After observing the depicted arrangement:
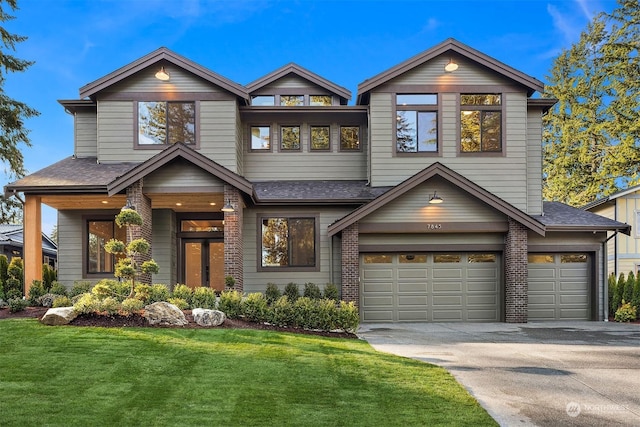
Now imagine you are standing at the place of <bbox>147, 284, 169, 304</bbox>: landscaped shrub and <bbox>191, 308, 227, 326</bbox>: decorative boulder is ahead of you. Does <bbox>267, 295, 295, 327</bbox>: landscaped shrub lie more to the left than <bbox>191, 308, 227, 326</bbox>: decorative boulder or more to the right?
left

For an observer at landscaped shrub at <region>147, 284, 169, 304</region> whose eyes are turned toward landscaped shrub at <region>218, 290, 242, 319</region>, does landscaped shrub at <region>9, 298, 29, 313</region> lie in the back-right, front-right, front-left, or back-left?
back-right

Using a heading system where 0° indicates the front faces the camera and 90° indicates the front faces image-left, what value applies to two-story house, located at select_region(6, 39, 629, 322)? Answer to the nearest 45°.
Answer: approximately 0°

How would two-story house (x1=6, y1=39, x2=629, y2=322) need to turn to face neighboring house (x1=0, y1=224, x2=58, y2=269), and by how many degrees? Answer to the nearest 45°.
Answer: approximately 135° to its right

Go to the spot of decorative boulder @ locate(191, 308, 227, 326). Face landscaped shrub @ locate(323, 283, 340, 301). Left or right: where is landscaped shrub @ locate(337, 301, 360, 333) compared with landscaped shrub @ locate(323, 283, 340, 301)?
right

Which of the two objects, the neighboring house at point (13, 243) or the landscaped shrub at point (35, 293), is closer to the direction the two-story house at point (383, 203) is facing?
the landscaped shrub

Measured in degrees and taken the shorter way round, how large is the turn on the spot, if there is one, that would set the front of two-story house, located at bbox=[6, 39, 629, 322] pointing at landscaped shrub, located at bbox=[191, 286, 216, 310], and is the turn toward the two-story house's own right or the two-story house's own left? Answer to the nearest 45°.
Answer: approximately 45° to the two-story house's own right

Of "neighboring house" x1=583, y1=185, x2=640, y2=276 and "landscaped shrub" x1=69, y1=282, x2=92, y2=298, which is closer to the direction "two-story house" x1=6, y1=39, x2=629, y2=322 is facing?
the landscaped shrub
